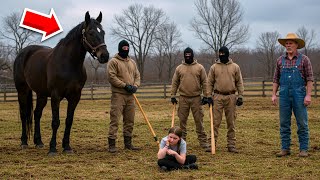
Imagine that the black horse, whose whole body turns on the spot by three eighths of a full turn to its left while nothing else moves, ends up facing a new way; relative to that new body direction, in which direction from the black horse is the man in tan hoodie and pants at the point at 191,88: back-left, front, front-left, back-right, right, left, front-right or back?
right

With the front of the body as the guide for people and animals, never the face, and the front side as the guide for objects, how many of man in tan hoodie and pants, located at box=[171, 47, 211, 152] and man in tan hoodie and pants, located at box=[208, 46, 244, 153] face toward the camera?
2

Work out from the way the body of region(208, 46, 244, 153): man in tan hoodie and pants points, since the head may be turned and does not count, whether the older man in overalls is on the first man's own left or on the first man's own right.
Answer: on the first man's own left

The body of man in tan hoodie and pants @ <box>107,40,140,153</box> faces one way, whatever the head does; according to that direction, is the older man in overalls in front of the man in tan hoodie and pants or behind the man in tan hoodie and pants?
in front

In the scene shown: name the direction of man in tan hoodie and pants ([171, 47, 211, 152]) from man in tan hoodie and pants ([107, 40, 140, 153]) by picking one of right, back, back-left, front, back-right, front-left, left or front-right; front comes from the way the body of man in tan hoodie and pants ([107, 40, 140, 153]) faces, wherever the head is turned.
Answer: front-left

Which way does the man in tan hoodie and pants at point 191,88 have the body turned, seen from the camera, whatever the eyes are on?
toward the camera

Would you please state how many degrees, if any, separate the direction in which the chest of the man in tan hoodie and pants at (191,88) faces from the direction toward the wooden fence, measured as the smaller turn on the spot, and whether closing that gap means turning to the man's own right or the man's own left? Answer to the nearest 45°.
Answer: approximately 180°

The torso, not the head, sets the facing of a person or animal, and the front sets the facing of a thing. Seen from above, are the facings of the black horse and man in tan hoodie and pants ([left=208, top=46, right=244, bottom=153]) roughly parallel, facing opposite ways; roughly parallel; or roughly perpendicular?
roughly perpendicular

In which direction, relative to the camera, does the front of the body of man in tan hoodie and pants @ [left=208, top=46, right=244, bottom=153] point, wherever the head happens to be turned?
toward the camera

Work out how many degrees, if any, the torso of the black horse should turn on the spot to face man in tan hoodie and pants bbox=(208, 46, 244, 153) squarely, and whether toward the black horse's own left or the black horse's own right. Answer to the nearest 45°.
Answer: approximately 45° to the black horse's own left

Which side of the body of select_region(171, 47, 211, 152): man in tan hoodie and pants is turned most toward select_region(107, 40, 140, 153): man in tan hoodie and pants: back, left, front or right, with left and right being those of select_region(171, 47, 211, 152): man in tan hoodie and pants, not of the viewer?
right

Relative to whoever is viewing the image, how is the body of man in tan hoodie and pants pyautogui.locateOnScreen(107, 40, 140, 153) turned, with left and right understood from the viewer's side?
facing the viewer and to the right of the viewer

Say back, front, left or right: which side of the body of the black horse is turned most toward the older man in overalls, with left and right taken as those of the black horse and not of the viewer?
front
